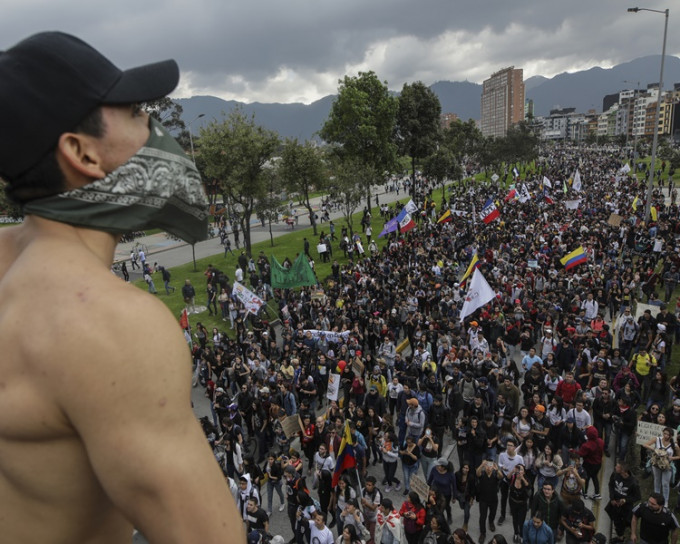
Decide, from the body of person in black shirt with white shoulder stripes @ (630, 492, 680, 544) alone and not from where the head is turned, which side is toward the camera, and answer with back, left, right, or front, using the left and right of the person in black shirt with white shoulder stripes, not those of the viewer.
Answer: front

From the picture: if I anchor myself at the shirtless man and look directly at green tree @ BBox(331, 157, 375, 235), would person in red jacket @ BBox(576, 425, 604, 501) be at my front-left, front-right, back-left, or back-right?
front-right

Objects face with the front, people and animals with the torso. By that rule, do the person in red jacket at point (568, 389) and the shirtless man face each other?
yes

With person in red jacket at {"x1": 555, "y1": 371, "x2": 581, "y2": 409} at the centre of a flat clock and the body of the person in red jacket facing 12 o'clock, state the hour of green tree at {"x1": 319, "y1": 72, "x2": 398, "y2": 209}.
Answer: The green tree is roughly at 5 o'clock from the person in red jacket.

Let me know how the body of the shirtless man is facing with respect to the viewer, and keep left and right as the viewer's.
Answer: facing away from the viewer and to the right of the viewer

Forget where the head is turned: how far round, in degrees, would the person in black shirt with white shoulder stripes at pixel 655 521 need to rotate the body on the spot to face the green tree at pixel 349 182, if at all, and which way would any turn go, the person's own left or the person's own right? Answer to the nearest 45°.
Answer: approximately 135° to the person's own right

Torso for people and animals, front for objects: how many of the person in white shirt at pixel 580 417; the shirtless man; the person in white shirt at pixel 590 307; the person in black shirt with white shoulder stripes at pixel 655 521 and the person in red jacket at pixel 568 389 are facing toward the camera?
4

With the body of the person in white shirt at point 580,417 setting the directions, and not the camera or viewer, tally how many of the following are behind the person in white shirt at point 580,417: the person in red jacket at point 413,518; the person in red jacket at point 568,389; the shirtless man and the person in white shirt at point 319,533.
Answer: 1

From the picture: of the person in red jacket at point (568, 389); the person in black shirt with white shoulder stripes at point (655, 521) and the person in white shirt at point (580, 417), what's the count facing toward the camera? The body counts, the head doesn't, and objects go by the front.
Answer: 3

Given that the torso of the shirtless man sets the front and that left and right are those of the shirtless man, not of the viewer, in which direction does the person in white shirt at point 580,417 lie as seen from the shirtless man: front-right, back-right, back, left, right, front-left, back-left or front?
front

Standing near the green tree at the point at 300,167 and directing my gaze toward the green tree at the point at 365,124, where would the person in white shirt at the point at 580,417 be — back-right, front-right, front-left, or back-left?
back-right

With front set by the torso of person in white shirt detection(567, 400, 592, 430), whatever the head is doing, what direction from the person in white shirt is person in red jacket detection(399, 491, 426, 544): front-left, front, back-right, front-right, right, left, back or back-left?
front-right

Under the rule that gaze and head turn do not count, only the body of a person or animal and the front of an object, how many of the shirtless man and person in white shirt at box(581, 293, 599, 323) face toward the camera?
1

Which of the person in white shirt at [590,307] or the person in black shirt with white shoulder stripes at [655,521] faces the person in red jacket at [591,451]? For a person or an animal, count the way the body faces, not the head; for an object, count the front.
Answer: the person in white shirt
